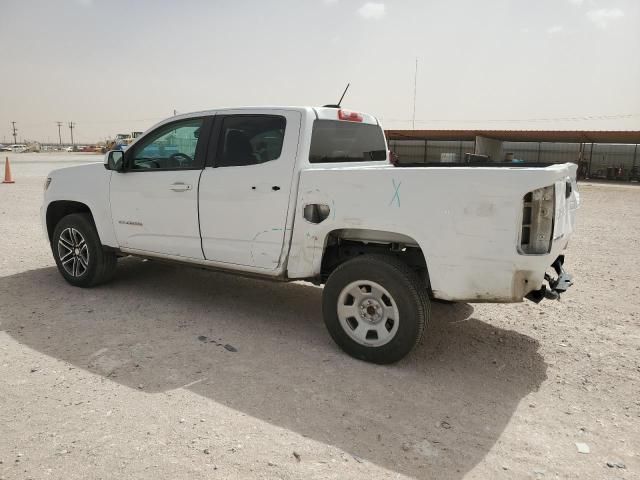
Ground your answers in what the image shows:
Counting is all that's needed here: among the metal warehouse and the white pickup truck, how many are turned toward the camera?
1

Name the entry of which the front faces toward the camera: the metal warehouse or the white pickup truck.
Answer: the metal warehouse

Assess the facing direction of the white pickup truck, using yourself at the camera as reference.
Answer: facing away from the viewer and to the left of the viewer

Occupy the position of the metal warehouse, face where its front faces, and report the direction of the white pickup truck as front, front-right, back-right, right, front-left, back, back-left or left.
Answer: front

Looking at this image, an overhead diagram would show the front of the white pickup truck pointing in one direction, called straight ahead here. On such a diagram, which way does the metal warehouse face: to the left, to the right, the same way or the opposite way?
to the left

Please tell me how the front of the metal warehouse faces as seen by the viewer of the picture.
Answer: facing the viewer

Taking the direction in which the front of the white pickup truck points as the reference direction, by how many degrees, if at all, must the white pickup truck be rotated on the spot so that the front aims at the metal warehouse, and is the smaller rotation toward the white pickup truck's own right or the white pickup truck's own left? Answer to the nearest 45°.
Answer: approximately 90° to the white pickup truck's own right
